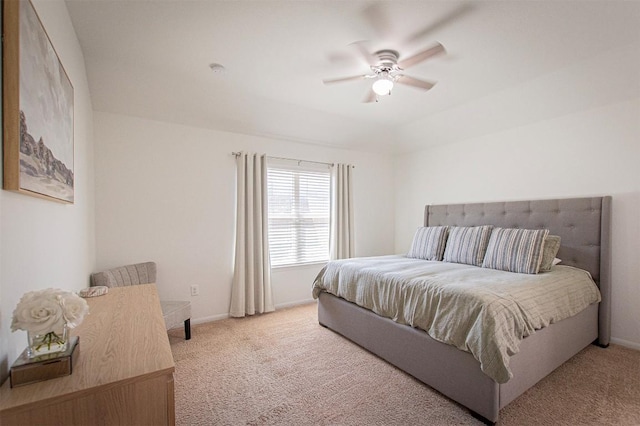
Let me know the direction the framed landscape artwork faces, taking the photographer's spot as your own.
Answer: facing to the right of the viewer

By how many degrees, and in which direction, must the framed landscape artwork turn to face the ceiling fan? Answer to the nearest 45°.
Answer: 0° — it already faces it

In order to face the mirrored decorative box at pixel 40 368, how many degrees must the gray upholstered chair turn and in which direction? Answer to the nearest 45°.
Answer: approximately 45° to its right

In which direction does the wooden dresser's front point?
to the viewer's right

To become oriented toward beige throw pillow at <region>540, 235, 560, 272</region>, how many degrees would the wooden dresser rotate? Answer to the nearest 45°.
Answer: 0° — it already faces it

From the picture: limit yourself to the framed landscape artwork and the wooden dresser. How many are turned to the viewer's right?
2

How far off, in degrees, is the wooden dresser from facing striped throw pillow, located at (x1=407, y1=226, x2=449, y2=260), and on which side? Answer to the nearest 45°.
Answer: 0° — it already faces it

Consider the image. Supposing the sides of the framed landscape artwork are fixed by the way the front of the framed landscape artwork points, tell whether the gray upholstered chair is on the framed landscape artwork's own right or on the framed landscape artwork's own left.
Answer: on the framed landscape artwork's own left
